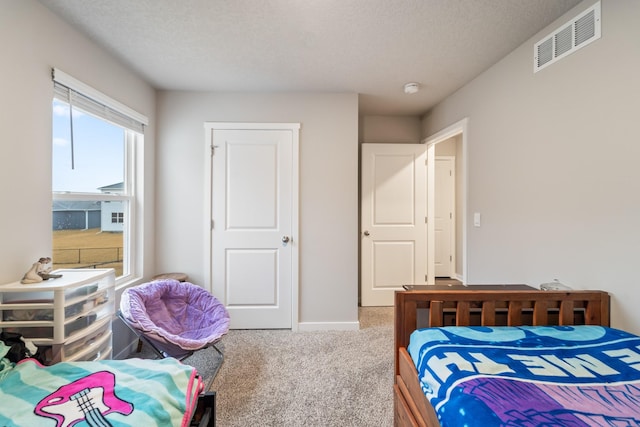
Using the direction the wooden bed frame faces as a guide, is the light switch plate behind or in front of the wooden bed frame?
behind

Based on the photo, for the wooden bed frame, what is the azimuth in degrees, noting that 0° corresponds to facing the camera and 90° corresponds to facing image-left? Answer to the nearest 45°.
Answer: approximately 0°

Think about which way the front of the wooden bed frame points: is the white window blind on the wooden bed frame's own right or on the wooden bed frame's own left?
on the wooden bed frame's own right
